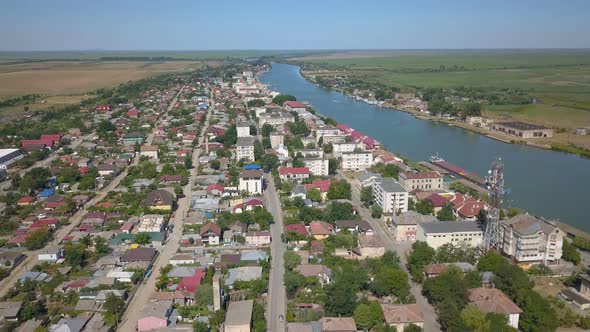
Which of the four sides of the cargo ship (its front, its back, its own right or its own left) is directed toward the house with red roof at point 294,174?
right

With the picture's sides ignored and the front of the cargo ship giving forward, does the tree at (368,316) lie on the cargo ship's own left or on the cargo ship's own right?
on the cargo ship's own right

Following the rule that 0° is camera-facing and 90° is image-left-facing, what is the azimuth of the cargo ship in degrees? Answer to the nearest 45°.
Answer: approximately 315°

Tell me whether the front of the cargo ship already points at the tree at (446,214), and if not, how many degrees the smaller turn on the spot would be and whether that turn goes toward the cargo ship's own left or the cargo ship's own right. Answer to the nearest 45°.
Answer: approximately 45° to the cargo ship's own right

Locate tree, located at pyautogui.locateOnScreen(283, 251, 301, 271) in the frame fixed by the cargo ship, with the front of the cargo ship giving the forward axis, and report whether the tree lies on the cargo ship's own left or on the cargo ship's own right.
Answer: on the cargo ship's own right

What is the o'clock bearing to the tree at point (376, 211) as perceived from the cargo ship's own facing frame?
The tree is roughly at 2 o'clock from the cargo ship.

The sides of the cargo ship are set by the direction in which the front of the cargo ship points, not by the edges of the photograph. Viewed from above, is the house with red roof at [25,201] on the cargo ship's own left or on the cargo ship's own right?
on the cargo ship's own right

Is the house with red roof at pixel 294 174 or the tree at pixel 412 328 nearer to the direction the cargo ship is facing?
the tree

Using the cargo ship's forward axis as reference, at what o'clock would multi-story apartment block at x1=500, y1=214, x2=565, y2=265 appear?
The multi-story apartment block is roughly at 1 o'clock from the cargo ship.

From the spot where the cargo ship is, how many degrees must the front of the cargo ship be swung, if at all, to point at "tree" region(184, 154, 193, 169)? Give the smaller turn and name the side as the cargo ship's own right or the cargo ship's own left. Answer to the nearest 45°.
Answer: approximately 135° to the cargo ship's own right

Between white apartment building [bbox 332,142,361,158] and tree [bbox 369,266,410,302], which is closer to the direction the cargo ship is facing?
the tree

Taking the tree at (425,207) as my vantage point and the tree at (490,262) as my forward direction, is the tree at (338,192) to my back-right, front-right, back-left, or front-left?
back-right

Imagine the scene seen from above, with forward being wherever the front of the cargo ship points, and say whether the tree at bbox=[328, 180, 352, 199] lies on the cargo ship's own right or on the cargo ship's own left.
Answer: on the cargo ship's own right

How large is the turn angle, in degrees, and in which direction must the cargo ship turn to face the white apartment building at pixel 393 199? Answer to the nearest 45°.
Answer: approximately 45° to its right
